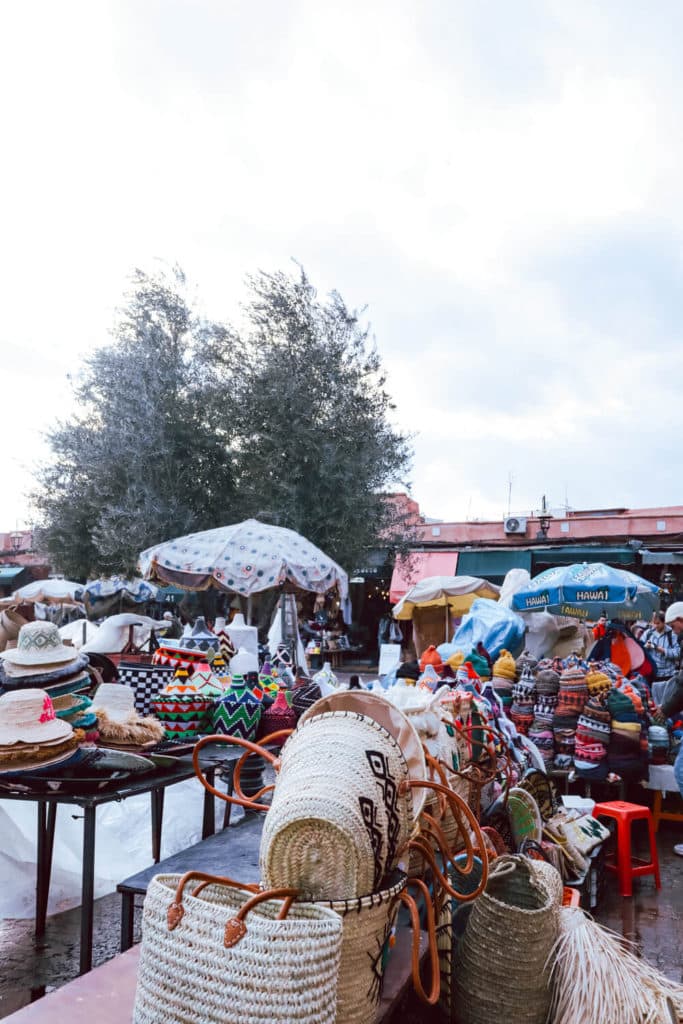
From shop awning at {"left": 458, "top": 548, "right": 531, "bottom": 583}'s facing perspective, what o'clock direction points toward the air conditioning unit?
The air conditioning unit is roughly at 7 o'clock from the shop awning.

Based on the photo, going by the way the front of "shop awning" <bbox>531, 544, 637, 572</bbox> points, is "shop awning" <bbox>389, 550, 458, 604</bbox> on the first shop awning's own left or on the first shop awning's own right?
on the first shop awning's own right

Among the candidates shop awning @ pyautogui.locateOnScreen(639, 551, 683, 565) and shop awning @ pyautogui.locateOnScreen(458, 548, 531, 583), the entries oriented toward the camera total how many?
2

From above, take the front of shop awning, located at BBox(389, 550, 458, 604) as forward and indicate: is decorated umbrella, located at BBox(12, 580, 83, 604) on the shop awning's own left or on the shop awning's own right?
on the shop awning's own right

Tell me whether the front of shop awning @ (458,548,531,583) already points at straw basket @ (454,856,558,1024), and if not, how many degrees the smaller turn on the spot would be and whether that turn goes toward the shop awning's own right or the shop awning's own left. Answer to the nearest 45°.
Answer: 0° — it already faces it

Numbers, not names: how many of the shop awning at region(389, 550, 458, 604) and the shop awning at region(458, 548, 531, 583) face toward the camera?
2

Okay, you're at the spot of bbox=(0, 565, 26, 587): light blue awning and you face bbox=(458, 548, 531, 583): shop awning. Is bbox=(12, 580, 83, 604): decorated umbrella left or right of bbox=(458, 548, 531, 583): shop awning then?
right

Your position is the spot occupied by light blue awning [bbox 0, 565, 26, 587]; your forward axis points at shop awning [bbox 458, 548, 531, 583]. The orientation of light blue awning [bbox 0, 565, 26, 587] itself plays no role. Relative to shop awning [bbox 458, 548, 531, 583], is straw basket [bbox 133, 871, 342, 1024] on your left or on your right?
right

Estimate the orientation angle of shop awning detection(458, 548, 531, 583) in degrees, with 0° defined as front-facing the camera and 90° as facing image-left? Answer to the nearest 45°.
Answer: approximately 0°

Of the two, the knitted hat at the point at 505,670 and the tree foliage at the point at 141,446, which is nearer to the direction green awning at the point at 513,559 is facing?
the knitted hat
